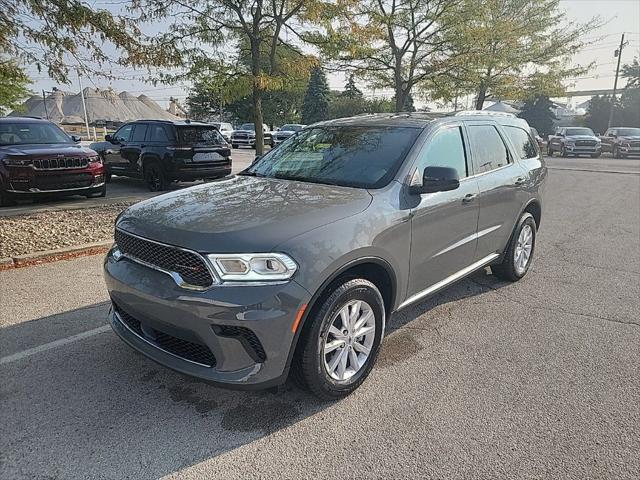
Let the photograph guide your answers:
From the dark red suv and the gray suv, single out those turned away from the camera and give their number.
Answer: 0

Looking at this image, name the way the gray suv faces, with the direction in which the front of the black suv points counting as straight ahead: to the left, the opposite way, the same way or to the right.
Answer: to the left

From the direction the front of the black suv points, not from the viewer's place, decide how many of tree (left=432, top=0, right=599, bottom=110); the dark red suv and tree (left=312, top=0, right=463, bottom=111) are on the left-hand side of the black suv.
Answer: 1

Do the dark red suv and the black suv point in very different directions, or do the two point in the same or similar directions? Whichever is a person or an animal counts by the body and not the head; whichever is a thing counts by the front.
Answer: very different directions

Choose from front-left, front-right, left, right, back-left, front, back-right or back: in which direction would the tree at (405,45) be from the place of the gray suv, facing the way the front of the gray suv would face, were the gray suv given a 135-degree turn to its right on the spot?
front

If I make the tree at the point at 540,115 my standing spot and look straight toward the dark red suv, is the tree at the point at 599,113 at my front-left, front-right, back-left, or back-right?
back-left

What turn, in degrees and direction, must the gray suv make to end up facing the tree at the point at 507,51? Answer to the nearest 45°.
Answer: approximately 180°

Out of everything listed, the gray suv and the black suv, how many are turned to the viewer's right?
0

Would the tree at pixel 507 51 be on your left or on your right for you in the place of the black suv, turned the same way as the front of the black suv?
on your right

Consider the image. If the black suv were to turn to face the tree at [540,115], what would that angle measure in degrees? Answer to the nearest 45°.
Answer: approximately 90° to its right

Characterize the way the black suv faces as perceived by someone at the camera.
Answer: facing away from the viewer and to the left of the viewer

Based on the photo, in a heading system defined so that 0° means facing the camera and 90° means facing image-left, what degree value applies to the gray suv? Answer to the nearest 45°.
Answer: approximately 45°

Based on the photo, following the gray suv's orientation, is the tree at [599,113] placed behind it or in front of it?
behind

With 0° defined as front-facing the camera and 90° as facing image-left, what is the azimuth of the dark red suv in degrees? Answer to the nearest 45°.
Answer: approximately 315°

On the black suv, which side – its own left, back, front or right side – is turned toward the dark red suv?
left
